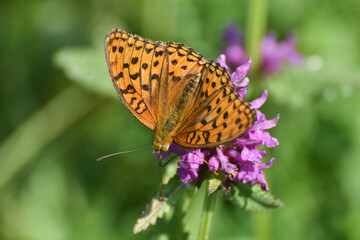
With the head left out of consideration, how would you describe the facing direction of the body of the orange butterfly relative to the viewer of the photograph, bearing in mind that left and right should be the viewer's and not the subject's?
facing the viewer and to the left of the viewer

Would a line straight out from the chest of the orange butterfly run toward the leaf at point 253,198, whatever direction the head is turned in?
no
